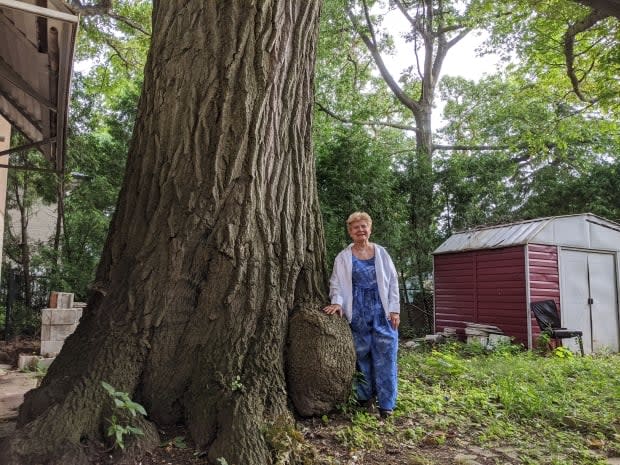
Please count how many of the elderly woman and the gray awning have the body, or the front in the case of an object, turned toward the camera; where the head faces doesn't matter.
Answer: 1

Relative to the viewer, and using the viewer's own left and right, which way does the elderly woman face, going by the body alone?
facing the viewer

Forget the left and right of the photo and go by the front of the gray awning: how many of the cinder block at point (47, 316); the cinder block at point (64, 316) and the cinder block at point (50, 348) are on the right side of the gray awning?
0

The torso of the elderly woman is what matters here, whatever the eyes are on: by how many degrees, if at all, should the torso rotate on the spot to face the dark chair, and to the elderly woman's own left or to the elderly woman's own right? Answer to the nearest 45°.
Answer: approximately 135° to the elderly woman's own left

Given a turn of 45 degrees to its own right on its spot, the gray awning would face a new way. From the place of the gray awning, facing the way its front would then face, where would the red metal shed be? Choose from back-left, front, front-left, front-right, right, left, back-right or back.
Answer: front-left

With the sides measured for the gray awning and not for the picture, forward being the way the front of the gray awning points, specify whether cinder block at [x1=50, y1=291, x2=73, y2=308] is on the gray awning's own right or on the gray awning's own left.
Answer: on the gray awning's own left

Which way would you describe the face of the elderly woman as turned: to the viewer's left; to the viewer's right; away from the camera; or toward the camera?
toward the camera

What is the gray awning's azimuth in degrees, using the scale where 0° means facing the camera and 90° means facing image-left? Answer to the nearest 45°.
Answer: approximately 270°

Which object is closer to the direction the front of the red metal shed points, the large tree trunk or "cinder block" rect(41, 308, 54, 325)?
the large tree trunk

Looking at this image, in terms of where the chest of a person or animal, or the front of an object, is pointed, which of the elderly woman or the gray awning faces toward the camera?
the elderly woman

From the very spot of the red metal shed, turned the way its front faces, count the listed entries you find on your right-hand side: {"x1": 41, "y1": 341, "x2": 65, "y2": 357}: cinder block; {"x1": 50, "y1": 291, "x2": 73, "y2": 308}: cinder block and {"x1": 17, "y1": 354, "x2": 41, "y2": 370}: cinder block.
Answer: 3

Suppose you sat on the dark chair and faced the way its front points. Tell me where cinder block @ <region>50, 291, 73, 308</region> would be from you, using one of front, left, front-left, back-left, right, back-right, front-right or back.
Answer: right

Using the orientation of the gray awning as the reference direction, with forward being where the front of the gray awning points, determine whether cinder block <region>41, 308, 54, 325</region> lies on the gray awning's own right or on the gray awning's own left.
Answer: on the gray awning's own left

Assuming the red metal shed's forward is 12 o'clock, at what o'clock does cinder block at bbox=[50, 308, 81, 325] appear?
The cinder block is roughly at 3 o'clock from the red metal shed.

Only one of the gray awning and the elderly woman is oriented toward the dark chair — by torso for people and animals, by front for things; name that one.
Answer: the gray awning

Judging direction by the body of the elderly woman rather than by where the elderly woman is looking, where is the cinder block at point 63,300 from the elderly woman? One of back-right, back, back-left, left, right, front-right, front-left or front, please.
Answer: back-right

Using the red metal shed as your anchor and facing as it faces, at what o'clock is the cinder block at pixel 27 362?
The cinder block is roughly at 3 o'clock from the red metal shed.

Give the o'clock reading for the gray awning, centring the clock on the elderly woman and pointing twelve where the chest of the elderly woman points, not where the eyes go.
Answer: The gray awning is roughly at 3 o'clock from the elderly woman.
